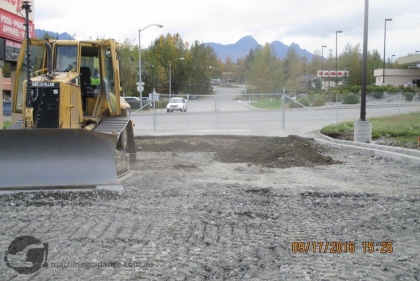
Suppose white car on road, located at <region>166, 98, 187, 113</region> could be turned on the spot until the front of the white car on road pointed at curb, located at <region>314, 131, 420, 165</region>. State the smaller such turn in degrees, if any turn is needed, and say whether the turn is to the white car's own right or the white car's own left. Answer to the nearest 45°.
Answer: approximately 45° to the white car's own left

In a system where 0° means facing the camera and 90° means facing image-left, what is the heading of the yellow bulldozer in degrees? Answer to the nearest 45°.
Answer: approximately 0°

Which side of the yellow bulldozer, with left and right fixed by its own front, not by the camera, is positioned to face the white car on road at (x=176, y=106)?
back

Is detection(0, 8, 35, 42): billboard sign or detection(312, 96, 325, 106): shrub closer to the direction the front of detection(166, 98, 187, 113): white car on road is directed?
the billboard sign

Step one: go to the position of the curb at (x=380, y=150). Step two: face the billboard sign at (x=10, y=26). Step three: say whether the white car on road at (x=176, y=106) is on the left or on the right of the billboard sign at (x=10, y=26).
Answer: right

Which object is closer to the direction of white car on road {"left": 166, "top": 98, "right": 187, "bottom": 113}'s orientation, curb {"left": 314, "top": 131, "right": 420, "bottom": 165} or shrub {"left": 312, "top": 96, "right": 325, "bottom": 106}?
the curb

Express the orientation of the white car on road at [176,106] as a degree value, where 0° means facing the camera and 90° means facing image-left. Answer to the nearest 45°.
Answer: approximately 45°

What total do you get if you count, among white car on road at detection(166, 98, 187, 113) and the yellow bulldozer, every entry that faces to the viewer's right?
0

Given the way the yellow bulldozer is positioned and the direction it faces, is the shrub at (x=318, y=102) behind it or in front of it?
behind

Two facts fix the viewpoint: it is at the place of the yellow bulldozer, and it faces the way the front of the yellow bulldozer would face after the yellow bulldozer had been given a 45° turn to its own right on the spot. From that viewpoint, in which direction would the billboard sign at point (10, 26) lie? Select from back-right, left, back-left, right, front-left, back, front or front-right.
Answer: back-right

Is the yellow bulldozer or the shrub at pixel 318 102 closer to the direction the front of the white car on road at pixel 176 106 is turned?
the yellow bulldozer

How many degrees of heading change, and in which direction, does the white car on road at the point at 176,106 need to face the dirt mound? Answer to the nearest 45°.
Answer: approximately 45° to its left

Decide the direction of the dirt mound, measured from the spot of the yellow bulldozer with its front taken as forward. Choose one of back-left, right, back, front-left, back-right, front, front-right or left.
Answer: back-left

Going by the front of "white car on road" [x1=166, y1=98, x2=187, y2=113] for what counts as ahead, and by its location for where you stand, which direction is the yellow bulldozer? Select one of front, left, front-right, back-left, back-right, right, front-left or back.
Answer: front-left
